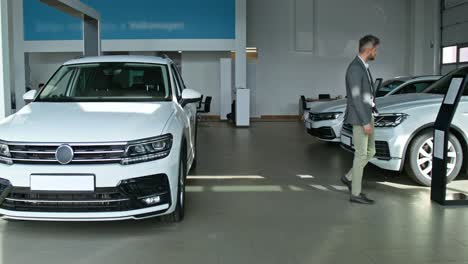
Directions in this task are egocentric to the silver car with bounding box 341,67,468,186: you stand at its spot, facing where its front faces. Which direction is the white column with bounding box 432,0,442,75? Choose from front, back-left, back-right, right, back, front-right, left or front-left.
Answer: back-right

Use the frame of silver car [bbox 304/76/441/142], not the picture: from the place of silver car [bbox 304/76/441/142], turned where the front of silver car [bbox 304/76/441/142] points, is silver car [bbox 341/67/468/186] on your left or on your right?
on your left

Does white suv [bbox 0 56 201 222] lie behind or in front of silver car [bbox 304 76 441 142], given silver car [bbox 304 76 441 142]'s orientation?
in front

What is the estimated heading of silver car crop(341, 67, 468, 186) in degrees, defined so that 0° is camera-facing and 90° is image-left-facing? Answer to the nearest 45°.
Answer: approximately 45°

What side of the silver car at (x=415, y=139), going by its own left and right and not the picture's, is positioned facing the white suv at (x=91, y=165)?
front

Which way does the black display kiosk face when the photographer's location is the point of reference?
facing the viewer and to the left of the viewer

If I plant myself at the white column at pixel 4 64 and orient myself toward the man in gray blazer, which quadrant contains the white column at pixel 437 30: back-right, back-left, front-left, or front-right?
front-left

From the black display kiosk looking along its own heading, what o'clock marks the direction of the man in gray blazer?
The man in gray blazer is roughly at 1 o'clock from the black display kiosk.
